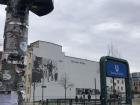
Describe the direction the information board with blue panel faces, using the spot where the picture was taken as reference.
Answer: facing the viewer and to the right of the viewer

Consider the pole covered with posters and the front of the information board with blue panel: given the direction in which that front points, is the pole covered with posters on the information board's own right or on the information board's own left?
on the information board's own right
